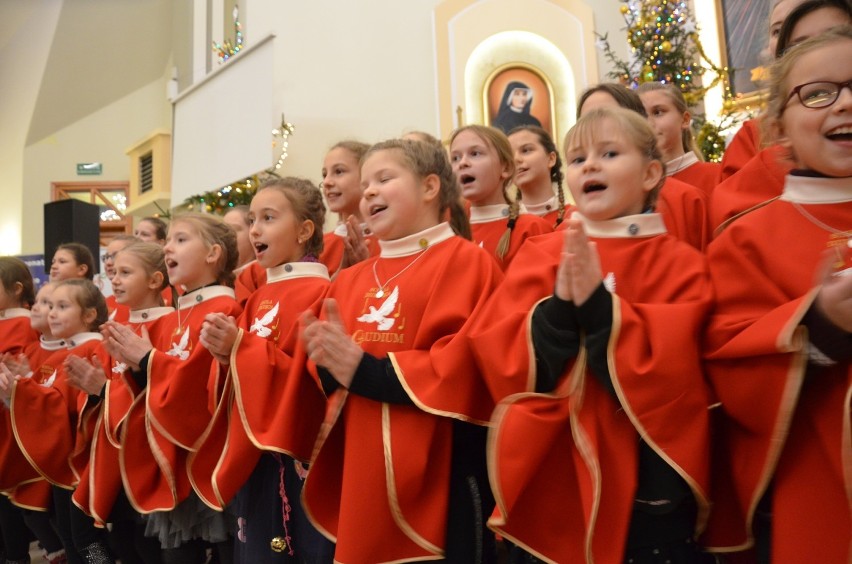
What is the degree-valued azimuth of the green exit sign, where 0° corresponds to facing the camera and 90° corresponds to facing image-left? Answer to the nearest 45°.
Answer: approximately 0°

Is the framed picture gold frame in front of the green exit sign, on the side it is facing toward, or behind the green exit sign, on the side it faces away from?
in front

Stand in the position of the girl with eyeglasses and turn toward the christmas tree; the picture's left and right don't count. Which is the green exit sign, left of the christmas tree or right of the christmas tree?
left

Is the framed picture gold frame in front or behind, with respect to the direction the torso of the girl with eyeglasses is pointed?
behind

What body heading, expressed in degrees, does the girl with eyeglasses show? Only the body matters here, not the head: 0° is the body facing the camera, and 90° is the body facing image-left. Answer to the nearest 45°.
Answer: approximately 315°

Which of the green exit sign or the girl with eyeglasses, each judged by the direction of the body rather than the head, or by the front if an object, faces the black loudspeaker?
the green exit sign

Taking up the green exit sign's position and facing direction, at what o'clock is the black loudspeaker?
The black loudspeaker is roughly at 12 o'clock from the green exit sign.

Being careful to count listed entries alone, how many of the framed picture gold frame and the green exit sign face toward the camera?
2

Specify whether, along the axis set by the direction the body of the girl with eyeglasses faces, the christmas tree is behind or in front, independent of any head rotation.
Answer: behind

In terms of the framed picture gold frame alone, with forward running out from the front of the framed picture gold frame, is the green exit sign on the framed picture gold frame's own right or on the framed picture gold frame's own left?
on the framed picture gold frame's own right

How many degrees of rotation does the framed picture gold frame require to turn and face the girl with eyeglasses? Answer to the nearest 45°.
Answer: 0° — it already faces them
